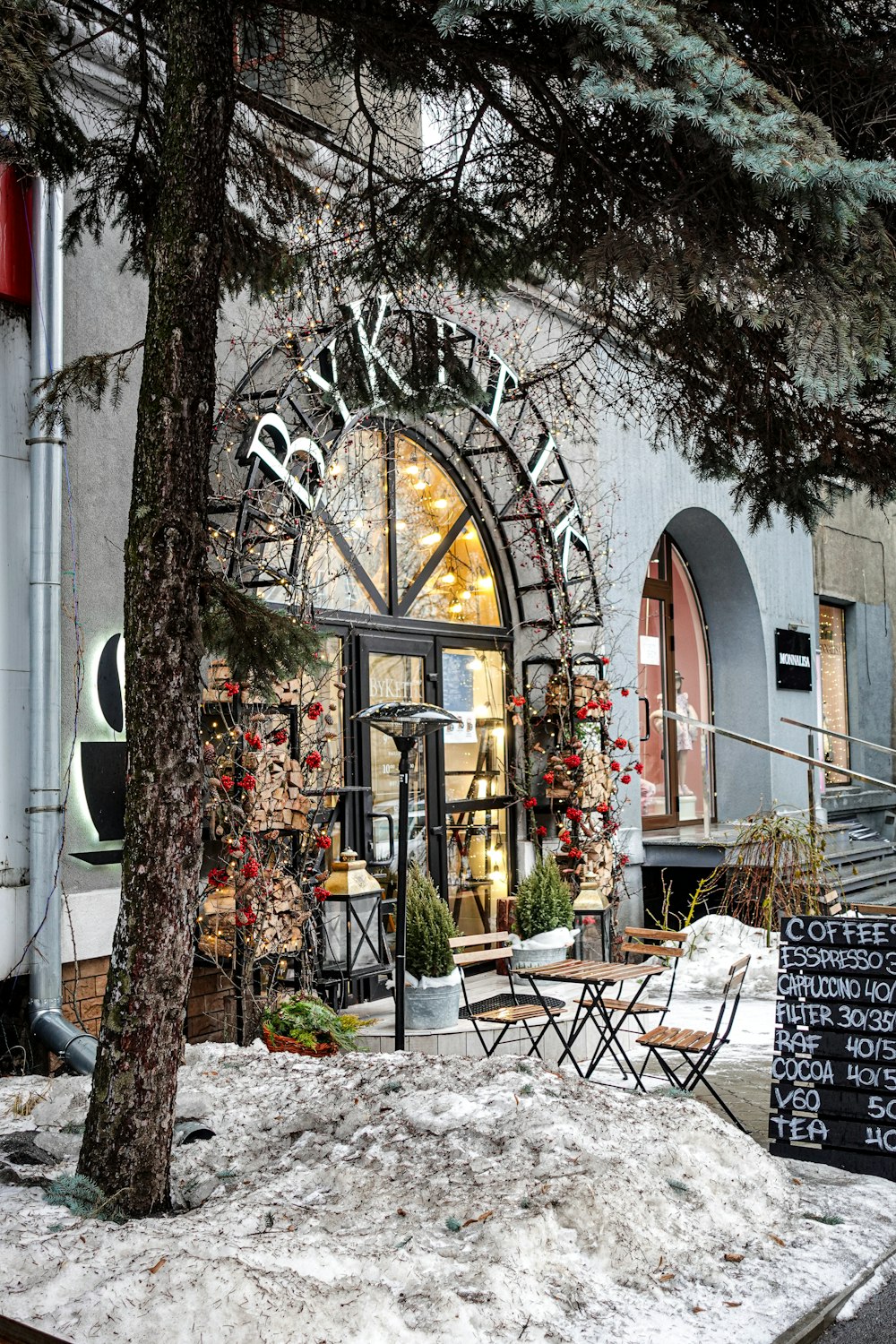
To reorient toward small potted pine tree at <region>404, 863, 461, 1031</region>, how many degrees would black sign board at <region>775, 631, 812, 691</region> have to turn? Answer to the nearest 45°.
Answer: approximately 45° to its right

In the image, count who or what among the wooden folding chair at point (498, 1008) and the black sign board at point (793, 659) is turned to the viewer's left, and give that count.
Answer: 0

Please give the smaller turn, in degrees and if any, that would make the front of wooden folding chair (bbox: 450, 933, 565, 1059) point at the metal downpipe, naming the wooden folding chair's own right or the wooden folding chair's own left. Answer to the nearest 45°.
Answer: approximately 135° to the wooden folding chair's own right

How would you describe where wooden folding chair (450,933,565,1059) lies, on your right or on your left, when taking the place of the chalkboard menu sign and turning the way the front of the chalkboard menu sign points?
on your right

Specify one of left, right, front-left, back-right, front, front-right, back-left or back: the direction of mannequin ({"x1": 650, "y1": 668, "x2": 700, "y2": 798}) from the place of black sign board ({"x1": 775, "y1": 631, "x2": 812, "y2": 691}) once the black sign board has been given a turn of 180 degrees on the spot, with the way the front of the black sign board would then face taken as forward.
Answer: left

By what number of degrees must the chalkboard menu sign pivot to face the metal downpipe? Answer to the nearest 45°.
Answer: approximately 45° to its right

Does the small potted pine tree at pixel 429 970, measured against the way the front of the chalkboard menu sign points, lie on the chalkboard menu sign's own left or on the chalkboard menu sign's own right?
on the chalkboard menu sign's own right

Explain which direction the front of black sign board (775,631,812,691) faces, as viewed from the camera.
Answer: facing the viewer and to the right of the viewer

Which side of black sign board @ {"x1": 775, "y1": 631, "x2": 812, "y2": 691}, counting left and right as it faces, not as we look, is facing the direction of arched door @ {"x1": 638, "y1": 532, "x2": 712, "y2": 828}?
right

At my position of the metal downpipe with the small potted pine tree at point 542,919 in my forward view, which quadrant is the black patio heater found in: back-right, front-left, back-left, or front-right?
front-right

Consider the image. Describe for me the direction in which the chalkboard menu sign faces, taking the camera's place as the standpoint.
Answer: facing the viewer and to the left of the viewer

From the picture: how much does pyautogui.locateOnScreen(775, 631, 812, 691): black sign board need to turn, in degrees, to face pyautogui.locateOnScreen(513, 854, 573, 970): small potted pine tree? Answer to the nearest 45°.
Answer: approximately 45° to its right

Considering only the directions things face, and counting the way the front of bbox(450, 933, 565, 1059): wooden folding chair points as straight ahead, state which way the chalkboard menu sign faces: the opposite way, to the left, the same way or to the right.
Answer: to the right
